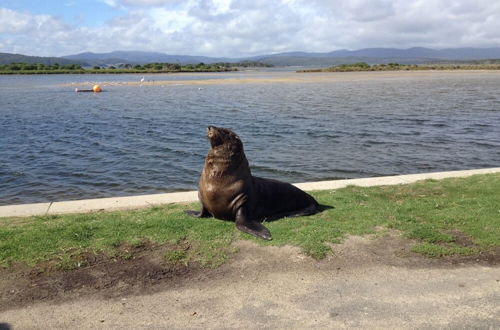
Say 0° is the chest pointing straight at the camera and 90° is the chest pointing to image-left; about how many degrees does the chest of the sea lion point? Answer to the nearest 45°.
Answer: approximately 45°
